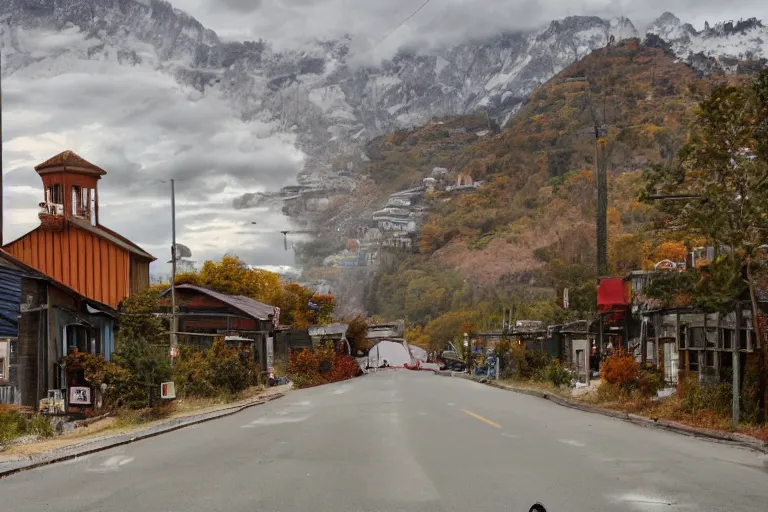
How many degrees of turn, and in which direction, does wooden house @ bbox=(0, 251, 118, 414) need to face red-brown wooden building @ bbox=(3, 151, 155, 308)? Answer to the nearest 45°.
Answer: approximately 135° to its left

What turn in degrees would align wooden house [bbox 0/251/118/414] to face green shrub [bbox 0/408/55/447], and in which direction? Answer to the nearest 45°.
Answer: approximately 45° to its right

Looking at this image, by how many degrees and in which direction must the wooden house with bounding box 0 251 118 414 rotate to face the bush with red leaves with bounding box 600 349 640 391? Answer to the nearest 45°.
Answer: approximately 45° to its left

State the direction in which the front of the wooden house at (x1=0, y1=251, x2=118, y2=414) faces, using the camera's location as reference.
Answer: facing the viewer and to the right of the viewer

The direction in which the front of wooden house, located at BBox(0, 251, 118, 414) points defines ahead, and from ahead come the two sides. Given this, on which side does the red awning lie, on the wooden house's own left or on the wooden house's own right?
on the wooden house's own left

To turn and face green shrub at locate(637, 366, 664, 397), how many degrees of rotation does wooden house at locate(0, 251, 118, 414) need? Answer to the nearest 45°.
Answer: approximately 45° to its left

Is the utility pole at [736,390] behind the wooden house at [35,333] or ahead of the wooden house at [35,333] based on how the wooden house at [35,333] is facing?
ahead

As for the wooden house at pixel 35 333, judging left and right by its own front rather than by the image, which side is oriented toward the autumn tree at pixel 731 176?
front

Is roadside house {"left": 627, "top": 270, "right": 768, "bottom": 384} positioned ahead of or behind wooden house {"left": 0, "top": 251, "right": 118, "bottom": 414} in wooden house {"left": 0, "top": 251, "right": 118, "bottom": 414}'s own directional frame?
ahead

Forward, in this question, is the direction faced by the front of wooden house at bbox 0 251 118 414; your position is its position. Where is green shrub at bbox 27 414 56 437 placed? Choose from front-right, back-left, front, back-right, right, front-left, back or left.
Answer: front-right

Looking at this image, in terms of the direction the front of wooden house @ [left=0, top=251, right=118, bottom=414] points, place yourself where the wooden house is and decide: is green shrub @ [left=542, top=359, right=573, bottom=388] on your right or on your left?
on your left

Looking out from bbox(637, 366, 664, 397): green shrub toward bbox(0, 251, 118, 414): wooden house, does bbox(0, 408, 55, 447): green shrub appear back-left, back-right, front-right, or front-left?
front-left
